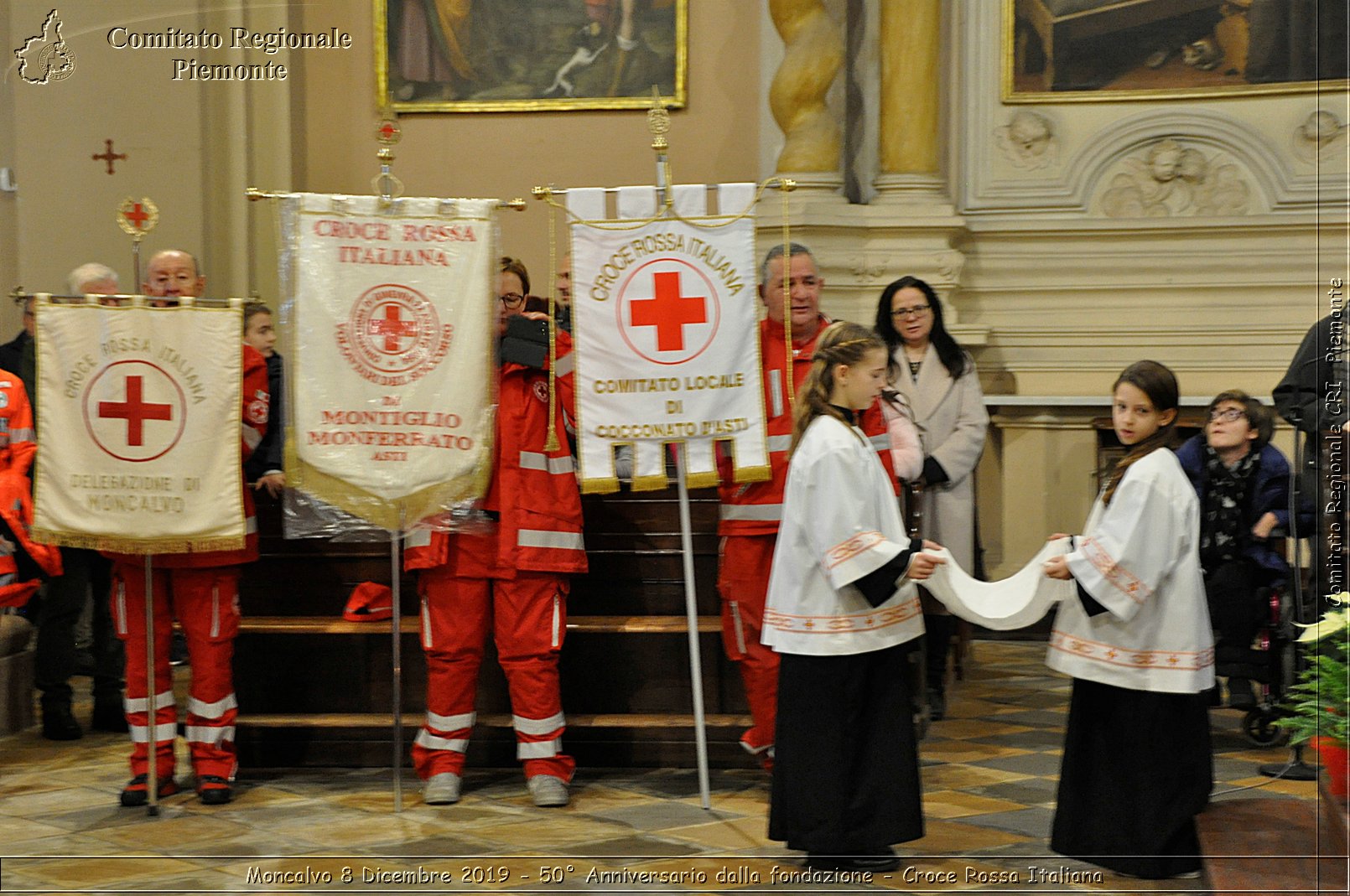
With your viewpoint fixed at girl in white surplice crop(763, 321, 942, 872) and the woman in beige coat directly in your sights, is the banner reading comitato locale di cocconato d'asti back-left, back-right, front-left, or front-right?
front-left

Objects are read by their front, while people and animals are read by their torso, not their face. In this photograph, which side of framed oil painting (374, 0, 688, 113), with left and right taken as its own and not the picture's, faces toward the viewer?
front

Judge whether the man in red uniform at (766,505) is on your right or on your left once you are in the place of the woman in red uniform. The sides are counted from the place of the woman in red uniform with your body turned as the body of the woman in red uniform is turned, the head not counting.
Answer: on your left

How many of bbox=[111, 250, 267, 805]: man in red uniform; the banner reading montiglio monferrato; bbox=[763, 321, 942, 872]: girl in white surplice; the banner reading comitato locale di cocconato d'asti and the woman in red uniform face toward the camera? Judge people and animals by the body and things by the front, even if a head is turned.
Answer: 4

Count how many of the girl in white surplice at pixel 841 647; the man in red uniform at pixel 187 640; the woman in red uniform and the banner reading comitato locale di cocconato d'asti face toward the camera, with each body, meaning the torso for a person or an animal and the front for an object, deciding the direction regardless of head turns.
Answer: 3

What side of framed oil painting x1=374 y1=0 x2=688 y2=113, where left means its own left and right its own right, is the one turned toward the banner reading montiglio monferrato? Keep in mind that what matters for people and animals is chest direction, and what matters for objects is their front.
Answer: front

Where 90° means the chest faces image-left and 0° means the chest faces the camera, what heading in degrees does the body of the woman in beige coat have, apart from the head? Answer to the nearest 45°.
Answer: approximately 45°

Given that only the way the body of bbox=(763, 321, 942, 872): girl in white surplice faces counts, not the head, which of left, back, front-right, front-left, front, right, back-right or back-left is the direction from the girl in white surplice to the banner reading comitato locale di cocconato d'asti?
back-left

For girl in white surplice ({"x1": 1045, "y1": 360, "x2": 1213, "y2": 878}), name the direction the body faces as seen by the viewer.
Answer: to the viewer's left

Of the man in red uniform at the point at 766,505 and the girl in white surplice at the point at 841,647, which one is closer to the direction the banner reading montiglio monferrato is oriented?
the girl in white surplice

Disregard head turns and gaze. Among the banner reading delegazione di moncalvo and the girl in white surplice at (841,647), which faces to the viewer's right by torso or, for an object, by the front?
the girl in white surplice

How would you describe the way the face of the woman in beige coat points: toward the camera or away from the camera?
toward the camera

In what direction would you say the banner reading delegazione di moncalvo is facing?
toward the camera

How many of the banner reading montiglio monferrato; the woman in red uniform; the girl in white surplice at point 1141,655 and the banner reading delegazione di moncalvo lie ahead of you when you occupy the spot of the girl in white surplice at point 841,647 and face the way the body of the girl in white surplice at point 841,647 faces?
1

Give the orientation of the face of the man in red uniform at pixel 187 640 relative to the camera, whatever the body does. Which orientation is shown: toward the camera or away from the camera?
toward the camera

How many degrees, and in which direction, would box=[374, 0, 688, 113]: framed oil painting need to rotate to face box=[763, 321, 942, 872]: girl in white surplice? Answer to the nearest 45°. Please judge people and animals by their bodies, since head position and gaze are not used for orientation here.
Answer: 0° — it already faces them

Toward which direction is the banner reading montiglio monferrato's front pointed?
toward the camera
